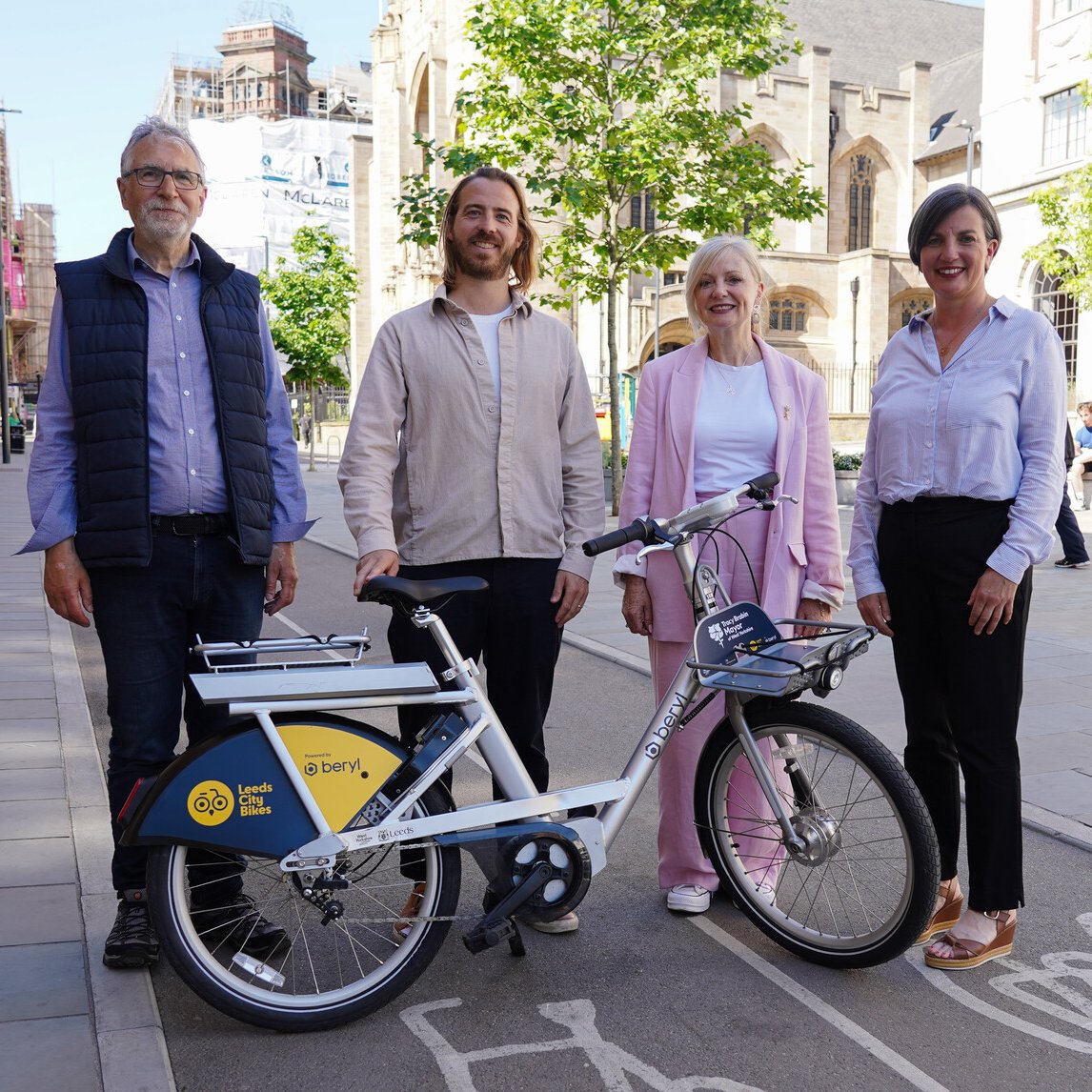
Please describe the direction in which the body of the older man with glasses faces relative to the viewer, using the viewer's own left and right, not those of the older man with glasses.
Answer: facing the viewer

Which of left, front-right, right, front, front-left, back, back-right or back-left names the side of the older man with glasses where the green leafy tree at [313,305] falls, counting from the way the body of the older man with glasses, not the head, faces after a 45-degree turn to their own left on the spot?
back-left

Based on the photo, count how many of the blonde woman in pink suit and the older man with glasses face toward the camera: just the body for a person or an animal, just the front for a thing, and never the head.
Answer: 2

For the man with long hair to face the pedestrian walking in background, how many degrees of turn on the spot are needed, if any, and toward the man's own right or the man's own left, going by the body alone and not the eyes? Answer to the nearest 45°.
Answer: approximately 135° to the man's own left

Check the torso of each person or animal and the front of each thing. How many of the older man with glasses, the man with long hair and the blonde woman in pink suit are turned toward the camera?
3

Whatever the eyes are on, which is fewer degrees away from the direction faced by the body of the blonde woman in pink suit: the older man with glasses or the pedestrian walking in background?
the older man with glasses

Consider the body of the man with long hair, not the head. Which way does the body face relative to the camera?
toward the camera

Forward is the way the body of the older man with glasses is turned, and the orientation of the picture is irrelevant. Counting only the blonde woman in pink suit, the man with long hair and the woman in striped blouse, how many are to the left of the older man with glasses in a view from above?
3

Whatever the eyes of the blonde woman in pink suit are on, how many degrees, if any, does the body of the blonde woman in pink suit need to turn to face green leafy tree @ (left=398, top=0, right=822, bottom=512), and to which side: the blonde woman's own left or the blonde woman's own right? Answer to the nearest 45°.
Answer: approximately 180°
